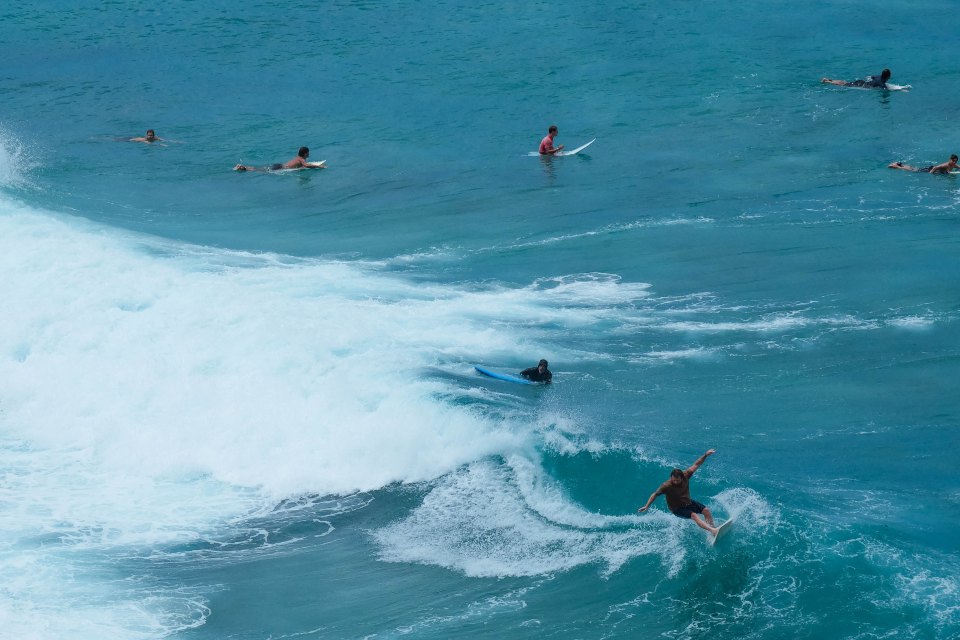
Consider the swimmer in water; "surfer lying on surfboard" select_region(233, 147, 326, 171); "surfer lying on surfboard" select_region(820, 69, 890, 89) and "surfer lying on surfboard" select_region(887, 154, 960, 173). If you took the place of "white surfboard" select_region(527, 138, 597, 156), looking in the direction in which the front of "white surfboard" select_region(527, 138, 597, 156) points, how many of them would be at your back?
2

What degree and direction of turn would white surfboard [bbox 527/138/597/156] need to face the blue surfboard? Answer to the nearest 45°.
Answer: approximately 90° to its right

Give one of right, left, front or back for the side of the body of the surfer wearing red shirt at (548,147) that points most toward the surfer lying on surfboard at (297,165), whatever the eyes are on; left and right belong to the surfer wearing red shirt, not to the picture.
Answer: back

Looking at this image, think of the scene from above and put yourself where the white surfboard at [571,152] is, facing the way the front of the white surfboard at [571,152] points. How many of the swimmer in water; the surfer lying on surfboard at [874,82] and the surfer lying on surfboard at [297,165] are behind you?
2

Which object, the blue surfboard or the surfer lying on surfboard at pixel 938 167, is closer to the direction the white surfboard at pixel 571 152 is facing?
the surfer lying on surfboard

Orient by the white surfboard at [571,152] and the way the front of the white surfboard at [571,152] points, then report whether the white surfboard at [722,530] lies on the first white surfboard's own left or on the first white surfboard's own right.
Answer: on the first white surfboard's own right

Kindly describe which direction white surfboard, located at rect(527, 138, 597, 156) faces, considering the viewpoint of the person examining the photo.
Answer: facing to the right of the viewer

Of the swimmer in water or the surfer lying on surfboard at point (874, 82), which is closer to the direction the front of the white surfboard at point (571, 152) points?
the surfer lying on surfboard
